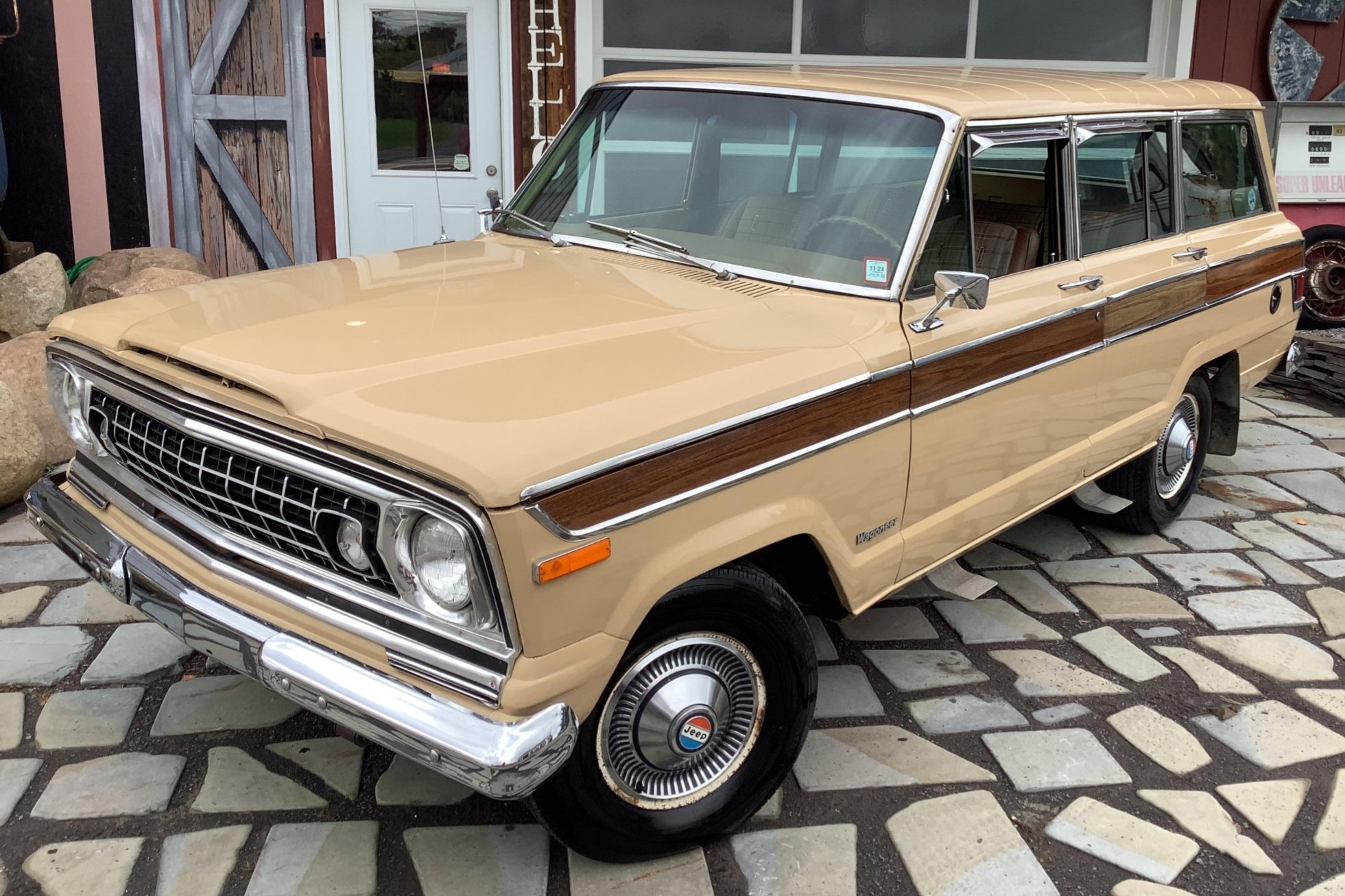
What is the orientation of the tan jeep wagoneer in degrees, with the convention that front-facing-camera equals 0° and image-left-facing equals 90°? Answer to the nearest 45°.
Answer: approximately 45°

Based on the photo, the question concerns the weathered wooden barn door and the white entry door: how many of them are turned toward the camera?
2

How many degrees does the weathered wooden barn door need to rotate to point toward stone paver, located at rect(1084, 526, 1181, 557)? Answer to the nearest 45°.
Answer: approximately 45° to its left

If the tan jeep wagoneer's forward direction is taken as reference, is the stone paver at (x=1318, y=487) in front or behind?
behind

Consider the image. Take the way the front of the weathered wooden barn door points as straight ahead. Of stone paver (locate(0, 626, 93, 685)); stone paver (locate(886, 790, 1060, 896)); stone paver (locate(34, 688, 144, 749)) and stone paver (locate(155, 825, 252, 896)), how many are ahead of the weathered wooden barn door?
4

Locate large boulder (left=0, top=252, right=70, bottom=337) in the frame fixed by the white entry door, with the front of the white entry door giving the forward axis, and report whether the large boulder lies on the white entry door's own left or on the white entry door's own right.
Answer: on the white entry door's own right

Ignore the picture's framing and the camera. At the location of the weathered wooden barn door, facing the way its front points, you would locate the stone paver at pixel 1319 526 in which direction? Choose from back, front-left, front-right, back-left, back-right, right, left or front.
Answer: front-left

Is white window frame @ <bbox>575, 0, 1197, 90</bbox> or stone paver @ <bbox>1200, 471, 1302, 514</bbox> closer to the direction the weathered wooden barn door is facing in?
the stone paver

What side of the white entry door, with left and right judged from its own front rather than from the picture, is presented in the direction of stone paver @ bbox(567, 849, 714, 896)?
front

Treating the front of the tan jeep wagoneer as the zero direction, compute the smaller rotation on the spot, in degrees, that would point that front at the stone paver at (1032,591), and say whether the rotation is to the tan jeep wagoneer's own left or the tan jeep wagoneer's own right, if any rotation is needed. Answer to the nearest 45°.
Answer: approximately 90° to the tan jeep wagoneer's own left

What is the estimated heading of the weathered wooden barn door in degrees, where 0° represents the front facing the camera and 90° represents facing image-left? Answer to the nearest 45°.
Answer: approximately 0°

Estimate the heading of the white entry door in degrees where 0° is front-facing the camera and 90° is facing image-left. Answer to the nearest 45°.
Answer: approximately 0°
